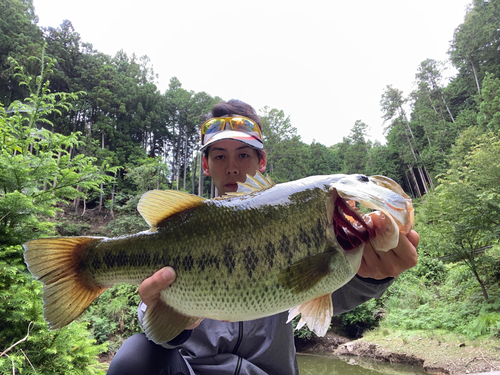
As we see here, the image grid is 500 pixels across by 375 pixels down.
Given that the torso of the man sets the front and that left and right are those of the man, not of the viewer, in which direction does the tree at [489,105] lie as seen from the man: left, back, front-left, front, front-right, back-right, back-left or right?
back-left

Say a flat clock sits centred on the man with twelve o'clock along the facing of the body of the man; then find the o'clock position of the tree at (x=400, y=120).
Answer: The tree is roughly at 7 o'clock from the man.

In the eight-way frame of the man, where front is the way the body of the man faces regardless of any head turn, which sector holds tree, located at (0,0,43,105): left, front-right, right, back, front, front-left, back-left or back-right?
back-right

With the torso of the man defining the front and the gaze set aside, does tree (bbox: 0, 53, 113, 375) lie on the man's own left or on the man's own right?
on the man's own right

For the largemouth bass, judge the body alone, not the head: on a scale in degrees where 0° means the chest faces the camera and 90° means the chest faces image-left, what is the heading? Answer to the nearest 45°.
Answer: approximately 270°

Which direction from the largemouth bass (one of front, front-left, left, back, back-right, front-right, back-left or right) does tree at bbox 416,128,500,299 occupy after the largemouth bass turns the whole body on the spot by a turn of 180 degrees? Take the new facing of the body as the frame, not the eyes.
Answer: back-right

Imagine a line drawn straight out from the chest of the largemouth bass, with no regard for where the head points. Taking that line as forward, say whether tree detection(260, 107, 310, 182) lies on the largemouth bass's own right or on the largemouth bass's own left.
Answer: on the largemouth bass's own left

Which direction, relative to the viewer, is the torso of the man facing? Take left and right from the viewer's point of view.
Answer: facing the viewer

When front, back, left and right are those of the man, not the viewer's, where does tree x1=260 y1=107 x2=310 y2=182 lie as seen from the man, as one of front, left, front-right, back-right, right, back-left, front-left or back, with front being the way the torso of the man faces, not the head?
back

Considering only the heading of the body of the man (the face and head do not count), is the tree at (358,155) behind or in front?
behind
